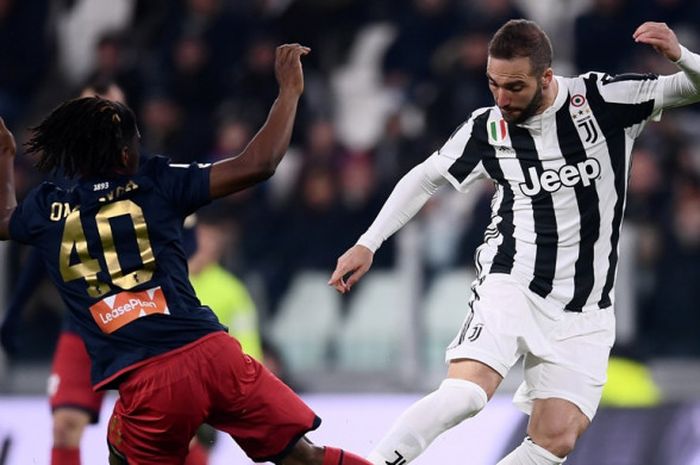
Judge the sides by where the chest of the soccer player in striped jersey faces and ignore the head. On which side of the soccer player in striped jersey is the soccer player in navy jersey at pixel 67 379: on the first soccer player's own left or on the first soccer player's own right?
on the first soccer player's own right

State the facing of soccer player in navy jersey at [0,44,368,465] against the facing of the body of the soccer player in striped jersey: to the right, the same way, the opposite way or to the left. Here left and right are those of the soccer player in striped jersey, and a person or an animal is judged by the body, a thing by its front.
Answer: the opposite way

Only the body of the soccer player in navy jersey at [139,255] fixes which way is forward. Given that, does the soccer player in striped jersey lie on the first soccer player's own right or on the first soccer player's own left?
on the first soccer player's own right

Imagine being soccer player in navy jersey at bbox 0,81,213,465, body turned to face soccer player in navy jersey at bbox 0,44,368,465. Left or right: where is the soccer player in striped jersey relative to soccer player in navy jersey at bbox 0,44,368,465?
left

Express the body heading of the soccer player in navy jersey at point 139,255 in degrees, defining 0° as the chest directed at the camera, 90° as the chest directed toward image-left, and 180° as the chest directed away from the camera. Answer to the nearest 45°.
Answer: approximately 180°

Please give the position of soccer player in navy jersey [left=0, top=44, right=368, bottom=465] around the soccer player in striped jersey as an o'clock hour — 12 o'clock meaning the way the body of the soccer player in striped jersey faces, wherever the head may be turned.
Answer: The soccer player in navy jersey is roughly at 2 o'clock from the soccer player in striped jersey.
